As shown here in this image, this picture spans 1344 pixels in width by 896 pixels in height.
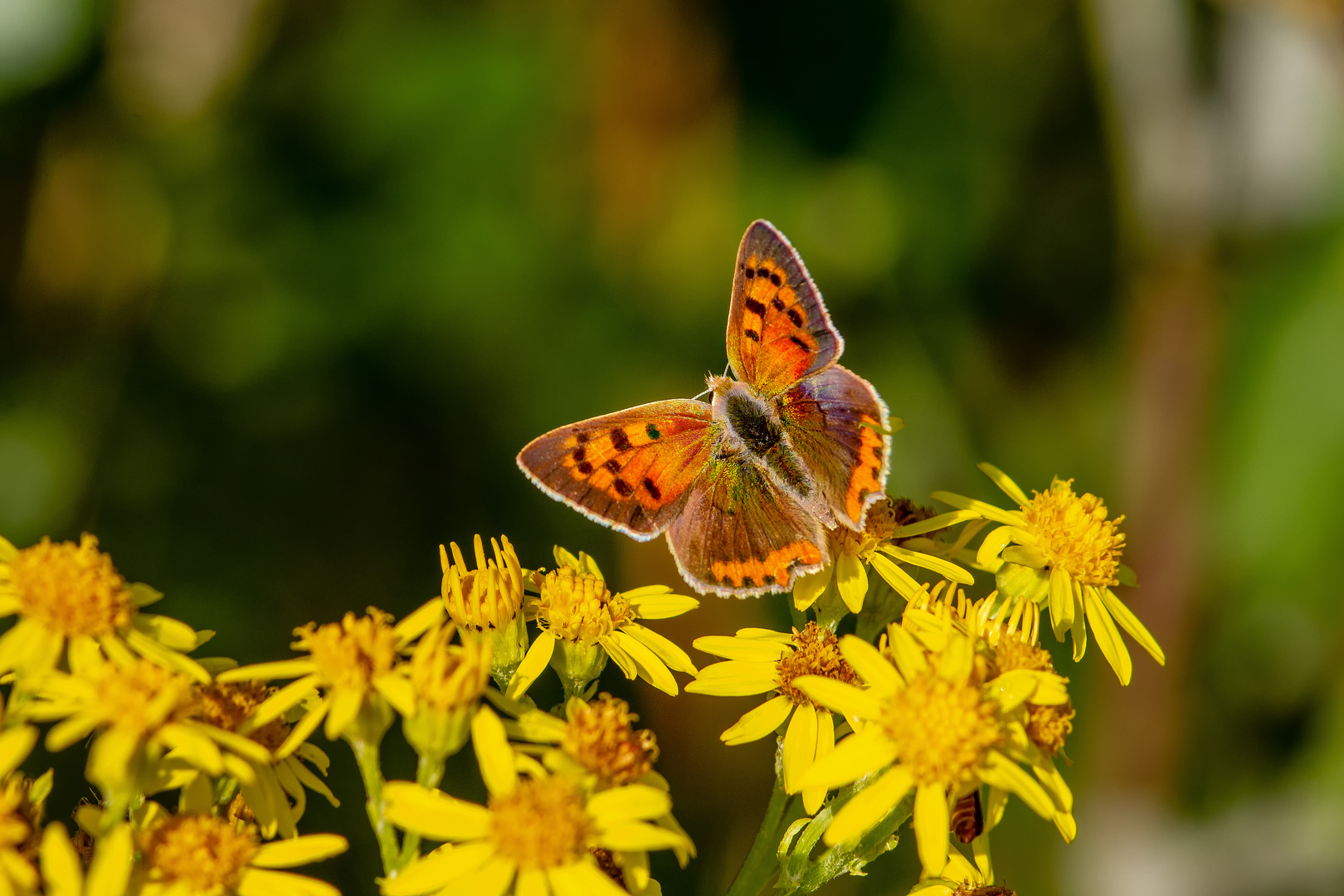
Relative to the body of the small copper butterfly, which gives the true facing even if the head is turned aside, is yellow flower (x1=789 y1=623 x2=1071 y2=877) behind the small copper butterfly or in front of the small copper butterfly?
behind

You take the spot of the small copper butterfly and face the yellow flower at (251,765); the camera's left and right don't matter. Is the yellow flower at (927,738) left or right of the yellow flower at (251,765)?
left

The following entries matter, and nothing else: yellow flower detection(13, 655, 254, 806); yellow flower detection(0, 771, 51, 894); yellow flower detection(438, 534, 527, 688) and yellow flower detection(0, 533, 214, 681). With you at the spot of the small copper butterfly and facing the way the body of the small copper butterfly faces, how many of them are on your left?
4

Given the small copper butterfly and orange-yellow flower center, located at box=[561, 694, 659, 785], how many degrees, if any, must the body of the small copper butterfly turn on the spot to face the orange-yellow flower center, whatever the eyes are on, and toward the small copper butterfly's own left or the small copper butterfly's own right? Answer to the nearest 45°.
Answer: approximately 135° to the small copper butterfly's own left

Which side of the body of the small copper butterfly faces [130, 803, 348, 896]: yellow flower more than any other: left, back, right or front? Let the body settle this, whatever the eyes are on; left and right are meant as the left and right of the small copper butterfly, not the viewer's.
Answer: left

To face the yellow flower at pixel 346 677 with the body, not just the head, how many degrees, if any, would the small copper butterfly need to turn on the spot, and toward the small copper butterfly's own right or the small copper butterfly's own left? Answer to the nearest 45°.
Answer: approximately 90° to the small copper butterfly's own left

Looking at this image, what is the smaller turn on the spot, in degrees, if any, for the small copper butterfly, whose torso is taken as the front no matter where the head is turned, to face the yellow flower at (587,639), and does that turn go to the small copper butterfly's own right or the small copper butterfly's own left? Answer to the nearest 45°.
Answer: approximately 90° to the small copper butterfly's own left

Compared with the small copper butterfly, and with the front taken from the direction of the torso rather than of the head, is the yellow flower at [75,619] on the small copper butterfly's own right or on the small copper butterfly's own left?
on the small copper butterfly's own left

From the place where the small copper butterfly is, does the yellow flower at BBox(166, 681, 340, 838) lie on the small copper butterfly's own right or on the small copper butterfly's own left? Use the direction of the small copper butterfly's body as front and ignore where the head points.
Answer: on the small copper butterfly's own left

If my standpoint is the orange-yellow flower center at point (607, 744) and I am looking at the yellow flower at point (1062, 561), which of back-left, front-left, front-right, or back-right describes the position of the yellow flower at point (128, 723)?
back-left

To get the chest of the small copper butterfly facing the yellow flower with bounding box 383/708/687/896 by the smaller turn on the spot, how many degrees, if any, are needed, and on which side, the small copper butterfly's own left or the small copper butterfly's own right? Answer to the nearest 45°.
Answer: approximately 135° to the small copper butterfly's own left

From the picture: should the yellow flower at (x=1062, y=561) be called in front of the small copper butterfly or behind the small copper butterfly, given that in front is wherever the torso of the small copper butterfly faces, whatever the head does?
behind

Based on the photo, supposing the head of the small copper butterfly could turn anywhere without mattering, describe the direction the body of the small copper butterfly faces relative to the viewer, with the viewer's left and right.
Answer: facing away from the viewer and to the left of the viewer
